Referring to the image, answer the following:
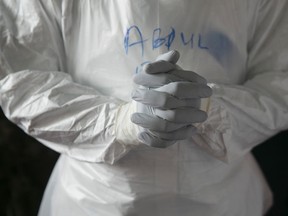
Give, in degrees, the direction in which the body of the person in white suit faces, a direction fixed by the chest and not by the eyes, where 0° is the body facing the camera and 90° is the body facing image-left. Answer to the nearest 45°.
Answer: approximately 0°
